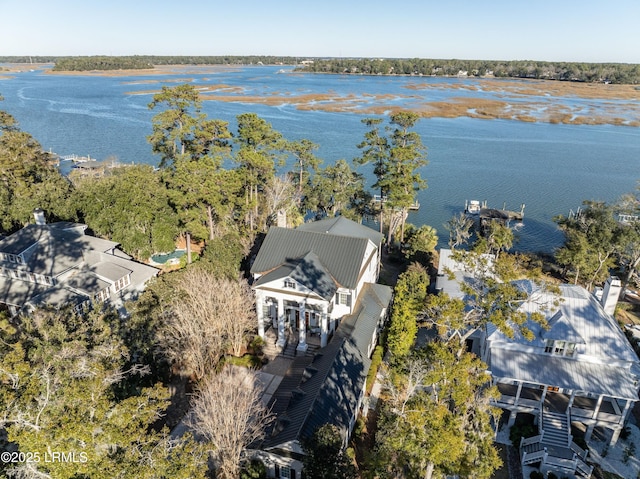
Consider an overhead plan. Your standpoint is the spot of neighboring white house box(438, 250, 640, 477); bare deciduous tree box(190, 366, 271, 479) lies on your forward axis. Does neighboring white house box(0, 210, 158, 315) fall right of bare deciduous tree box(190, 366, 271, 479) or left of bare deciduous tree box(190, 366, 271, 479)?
right

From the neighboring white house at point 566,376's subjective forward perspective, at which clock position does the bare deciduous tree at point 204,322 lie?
The bare deciduous tree is roughly at 2 o'clock from the neighboring white house.

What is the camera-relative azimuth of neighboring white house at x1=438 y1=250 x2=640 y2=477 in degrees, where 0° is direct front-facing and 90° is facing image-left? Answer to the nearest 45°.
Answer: approximately 0°

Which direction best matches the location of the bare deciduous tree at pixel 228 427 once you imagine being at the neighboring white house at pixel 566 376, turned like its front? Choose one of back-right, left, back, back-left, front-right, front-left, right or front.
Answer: front-right

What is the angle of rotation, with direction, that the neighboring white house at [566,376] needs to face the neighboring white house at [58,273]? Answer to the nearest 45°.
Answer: approximately 90° to its right

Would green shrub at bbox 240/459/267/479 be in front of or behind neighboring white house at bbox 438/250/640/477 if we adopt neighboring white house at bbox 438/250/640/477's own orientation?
in front

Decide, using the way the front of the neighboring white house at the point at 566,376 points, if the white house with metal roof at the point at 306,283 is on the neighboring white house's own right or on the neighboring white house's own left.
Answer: on the neighboring white house's own right

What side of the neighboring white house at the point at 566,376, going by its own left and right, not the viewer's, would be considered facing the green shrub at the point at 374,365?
right
